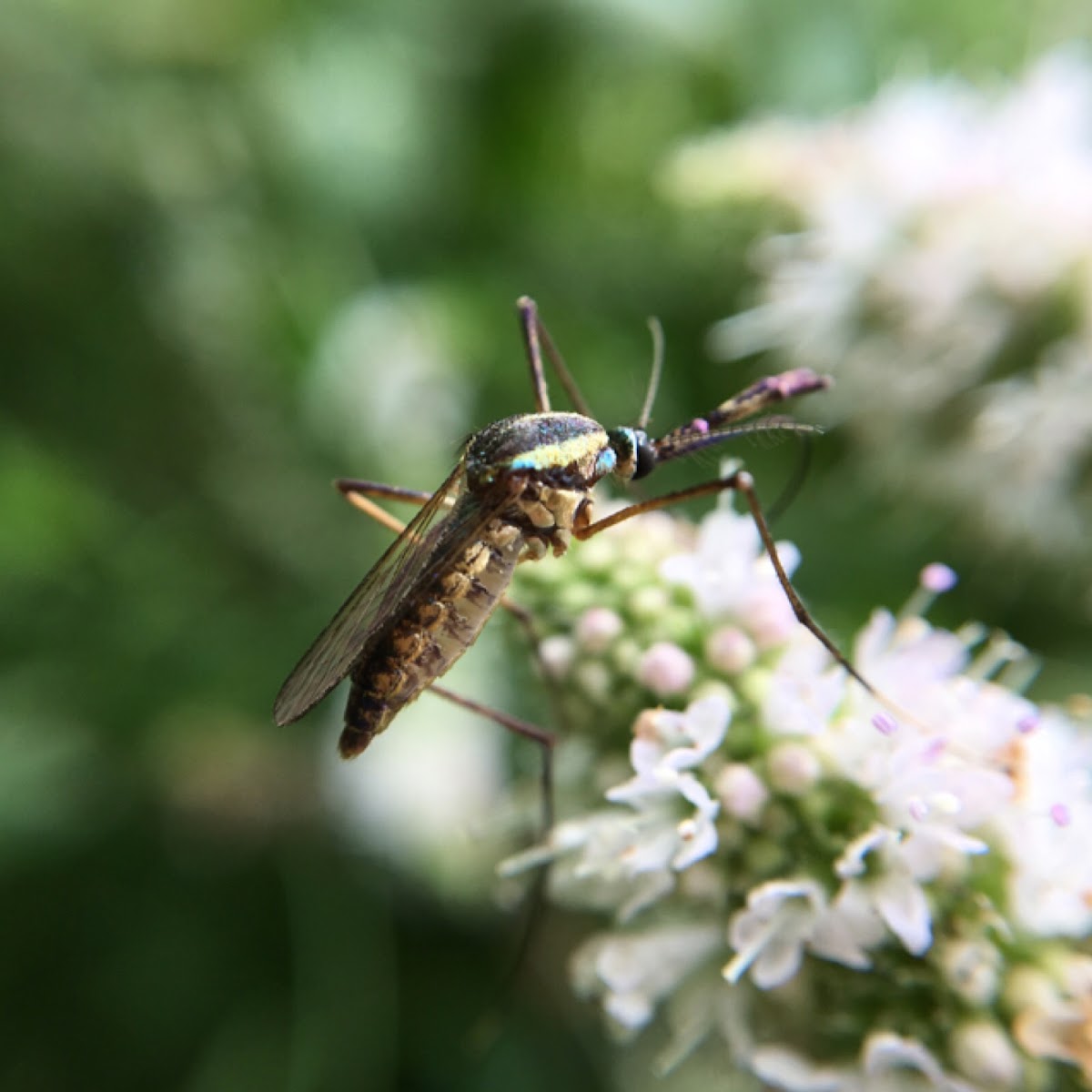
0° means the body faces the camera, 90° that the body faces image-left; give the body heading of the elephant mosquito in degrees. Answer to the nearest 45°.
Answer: approximately 270°

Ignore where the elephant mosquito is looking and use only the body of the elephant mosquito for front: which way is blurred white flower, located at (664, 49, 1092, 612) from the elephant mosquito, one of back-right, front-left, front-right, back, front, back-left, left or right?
front-left
